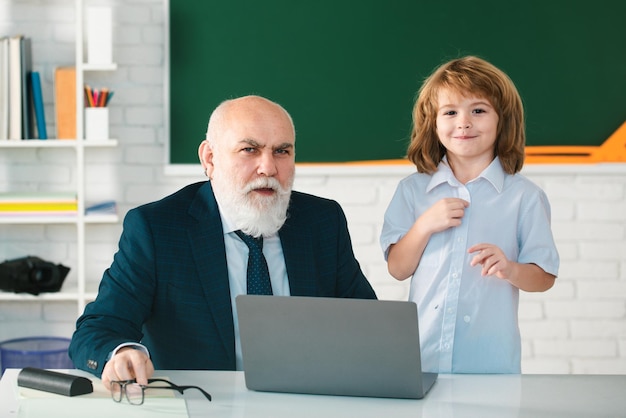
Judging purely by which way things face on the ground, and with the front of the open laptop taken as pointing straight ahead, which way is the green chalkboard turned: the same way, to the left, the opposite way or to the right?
the opposite way

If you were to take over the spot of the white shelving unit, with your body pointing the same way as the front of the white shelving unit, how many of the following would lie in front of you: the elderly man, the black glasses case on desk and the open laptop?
3

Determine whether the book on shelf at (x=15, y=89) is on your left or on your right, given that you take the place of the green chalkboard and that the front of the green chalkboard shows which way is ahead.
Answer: on your right

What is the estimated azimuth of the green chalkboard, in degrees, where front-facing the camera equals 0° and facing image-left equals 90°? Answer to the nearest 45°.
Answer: approximately 0°

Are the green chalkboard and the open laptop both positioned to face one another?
yes

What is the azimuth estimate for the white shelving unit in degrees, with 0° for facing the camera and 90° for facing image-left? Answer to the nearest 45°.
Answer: approximately 0°

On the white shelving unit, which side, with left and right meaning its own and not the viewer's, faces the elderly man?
front

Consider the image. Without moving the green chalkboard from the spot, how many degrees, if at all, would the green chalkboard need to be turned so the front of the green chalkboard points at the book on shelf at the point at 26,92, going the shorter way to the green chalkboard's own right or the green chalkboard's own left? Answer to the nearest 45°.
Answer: approximately 90° to the green chalkboard's own right

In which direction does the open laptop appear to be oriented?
away from the camera

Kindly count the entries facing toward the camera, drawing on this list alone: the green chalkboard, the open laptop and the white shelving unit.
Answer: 2

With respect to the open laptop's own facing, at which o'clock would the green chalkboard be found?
The green chalkboard is roughly at 12 o'clock from the open laptop.

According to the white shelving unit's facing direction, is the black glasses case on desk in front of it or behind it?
in front
